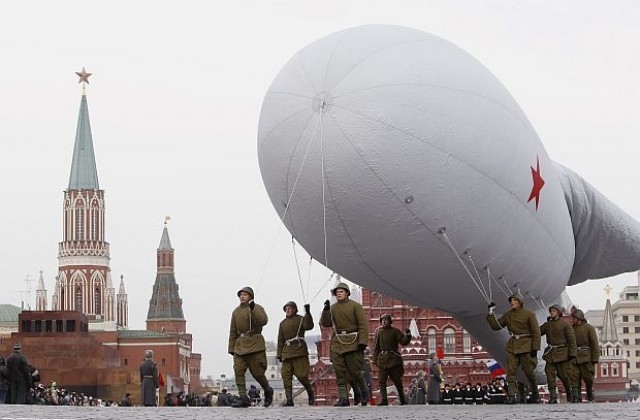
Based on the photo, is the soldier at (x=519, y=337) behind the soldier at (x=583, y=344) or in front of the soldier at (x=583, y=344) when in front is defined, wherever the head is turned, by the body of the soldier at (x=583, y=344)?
in front

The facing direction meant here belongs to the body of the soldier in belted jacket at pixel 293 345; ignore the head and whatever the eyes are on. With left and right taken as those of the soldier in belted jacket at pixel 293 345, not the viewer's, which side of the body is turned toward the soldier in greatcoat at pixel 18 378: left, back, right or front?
right

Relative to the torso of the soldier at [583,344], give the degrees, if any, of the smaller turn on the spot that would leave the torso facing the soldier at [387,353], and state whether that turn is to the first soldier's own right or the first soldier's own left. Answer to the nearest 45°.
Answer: approximately 45° to the first soldier's own right

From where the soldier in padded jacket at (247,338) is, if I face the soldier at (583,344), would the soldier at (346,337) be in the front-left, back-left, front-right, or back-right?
front-right

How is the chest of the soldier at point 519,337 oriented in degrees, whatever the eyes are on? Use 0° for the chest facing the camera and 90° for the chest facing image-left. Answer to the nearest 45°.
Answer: approximately 45°

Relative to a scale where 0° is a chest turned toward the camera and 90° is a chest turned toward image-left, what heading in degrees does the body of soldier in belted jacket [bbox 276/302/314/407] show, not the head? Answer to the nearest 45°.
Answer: approximately 45°

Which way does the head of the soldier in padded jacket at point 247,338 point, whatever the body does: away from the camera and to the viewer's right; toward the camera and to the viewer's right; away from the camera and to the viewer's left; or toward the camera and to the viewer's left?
toward the camera and to the viewer's left
